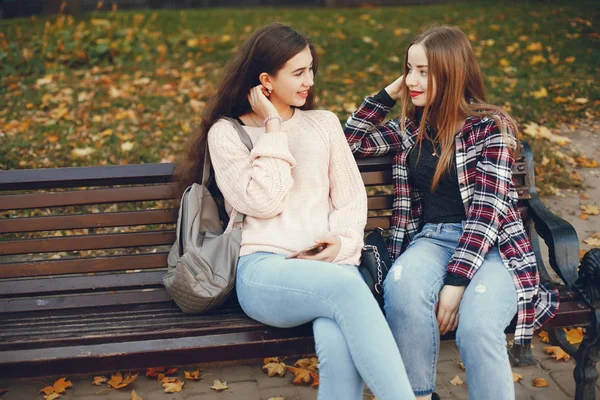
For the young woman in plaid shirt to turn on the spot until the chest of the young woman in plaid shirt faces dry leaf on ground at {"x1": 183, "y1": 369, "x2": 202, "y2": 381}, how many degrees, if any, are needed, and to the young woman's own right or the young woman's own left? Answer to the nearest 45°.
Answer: approximately 45° to the young woman's own right

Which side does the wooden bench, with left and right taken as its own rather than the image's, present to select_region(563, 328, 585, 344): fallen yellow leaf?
left

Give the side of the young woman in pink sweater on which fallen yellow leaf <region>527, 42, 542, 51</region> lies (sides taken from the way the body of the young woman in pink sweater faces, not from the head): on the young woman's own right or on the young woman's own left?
on the young woman's own left

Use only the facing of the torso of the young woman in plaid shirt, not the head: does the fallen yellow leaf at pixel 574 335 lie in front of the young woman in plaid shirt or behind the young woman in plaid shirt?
behind

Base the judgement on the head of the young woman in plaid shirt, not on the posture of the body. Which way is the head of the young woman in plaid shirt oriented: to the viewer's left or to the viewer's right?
to the viewer's left

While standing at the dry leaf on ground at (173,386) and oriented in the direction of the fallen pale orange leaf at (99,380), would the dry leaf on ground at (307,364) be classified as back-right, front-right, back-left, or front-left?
back-right

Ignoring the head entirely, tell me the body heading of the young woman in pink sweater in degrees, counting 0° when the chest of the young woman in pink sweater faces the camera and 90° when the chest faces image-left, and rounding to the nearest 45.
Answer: approximately 315°
